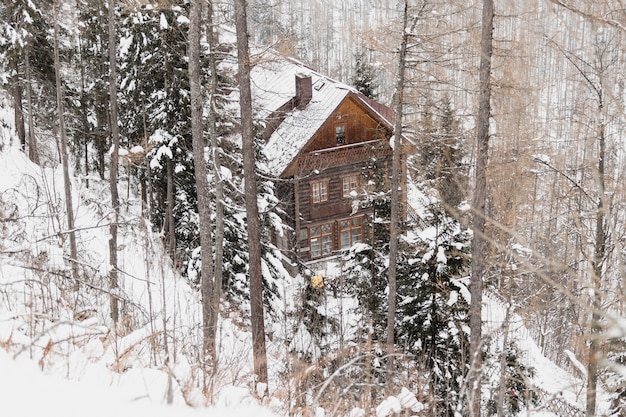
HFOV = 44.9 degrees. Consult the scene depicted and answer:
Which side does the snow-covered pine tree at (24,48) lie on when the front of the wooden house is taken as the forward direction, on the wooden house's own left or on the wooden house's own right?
on the wooden house's own right

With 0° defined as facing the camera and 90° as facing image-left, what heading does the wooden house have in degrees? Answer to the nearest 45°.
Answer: approximately 315°

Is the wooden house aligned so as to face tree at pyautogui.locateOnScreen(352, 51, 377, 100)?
no

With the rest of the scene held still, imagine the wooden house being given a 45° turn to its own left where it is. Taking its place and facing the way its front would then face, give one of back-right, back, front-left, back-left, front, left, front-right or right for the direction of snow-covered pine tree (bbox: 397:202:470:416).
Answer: right
